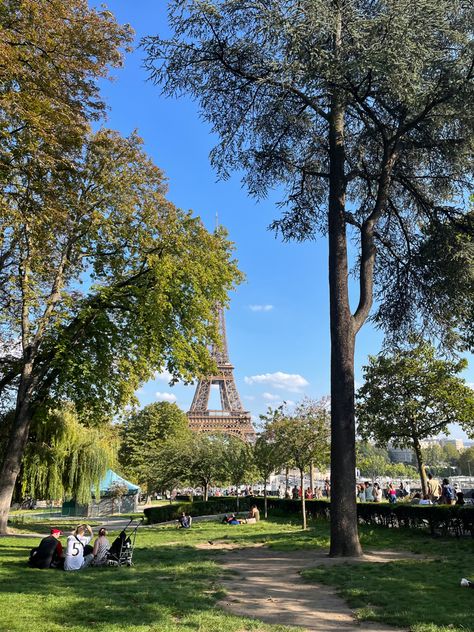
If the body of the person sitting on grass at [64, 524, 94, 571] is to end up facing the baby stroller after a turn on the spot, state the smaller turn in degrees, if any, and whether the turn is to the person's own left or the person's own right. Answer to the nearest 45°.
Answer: approximately 45° to the person's own right

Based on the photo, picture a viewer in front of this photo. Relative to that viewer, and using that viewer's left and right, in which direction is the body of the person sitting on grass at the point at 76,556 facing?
facing away from the viewer and to the right of the viewer

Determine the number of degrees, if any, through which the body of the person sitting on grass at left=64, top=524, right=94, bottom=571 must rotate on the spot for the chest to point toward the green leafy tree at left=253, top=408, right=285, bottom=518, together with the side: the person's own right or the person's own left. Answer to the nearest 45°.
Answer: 0° — they already face it

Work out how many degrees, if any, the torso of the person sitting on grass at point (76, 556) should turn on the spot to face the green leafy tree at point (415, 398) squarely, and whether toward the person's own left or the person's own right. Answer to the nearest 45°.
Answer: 0° — they already face it

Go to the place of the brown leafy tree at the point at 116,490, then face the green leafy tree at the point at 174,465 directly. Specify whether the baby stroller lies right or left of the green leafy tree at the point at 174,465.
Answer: right
